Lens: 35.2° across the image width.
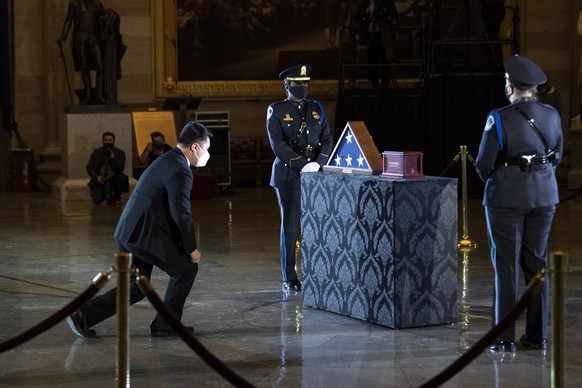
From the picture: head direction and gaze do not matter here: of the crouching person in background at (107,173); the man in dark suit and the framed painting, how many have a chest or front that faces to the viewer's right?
1

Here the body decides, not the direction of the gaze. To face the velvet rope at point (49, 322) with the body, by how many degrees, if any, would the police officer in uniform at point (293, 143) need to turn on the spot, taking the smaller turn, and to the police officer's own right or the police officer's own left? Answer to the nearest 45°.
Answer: approximately 45° to the police officer's own right

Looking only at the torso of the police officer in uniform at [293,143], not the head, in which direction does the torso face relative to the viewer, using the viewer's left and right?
facing the viewer and to the right of the viewer

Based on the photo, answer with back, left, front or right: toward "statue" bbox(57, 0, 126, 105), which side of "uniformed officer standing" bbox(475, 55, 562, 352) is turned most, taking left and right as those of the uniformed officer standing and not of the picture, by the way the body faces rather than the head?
front

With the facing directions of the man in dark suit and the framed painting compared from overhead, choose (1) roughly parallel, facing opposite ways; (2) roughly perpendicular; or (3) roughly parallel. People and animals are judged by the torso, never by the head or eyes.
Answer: roughly perpendicular

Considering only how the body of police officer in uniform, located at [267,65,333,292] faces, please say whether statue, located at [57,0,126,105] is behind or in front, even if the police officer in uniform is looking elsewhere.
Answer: behind

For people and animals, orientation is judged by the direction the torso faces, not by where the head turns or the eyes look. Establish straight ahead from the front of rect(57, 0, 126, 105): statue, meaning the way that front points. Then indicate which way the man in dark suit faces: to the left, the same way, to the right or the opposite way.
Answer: to the left

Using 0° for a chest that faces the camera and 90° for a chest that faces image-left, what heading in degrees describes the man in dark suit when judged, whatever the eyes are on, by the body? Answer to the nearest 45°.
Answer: approximately 270°

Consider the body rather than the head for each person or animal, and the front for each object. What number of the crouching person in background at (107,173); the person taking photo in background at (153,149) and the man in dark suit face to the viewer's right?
1

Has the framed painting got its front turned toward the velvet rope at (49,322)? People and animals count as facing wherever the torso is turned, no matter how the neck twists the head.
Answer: yes

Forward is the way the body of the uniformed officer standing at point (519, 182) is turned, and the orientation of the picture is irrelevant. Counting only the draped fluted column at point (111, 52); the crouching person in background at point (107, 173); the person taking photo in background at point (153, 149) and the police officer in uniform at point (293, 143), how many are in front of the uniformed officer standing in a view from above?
4

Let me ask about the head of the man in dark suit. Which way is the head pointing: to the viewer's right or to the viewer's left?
to the viewer's right
